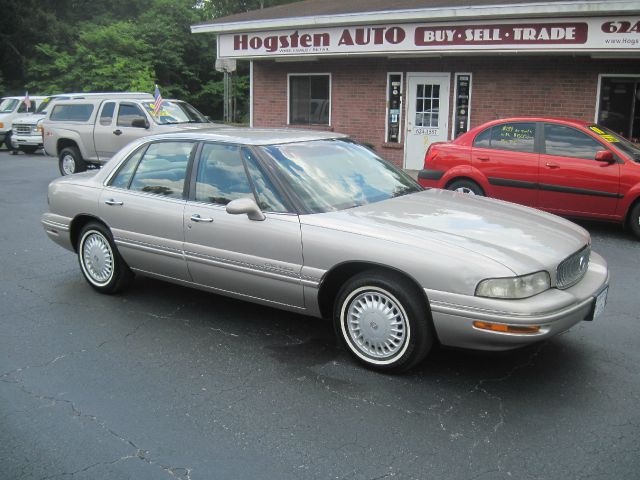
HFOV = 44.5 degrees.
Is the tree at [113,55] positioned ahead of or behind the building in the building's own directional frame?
behind

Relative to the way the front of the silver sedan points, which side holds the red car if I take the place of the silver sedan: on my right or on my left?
on my left

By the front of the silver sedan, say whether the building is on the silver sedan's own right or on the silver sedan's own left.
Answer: on the silver sedan's own left

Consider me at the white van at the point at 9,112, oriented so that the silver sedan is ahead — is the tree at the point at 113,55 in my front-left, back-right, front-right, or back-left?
back-left

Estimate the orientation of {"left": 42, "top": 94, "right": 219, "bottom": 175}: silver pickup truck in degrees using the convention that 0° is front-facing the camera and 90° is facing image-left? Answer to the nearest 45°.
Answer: approximately 315°

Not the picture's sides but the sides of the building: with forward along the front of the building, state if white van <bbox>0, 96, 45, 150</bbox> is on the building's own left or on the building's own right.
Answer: on the building's own right

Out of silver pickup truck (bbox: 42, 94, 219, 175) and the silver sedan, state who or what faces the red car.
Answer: the silver pickup truck

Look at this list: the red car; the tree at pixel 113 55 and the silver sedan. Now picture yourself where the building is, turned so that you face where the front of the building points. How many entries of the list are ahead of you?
2

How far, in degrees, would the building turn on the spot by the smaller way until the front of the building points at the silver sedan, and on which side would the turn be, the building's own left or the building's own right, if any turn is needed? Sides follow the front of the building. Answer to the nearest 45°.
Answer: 0° — it already faces it

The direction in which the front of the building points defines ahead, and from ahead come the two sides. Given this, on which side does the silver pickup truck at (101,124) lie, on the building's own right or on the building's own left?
on the building's own right

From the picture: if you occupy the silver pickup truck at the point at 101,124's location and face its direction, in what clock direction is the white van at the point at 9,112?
The white van is roughly at 7 o'clock from the silver pickup truck.

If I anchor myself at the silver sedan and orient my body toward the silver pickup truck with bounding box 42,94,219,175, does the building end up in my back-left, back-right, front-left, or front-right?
front-right

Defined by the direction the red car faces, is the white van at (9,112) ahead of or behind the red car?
behind

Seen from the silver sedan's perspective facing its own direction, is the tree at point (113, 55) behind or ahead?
behind

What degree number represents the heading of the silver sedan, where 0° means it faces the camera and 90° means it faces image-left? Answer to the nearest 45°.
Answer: approximately 315°

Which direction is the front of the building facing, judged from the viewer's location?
facing the viewer
